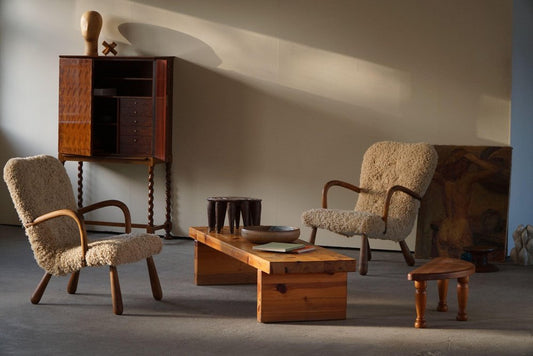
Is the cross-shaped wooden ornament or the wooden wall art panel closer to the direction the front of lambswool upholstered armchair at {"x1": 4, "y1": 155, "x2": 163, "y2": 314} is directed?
the wooden wall art panel

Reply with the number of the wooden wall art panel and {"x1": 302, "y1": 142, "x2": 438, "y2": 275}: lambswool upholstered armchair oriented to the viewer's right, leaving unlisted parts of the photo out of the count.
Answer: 0

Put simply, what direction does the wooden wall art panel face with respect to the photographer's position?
facing the viewer

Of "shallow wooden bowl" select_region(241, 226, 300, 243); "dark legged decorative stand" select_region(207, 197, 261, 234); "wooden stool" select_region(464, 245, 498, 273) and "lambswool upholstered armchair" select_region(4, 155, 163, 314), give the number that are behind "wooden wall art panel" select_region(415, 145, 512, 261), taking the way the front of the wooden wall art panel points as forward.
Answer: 0

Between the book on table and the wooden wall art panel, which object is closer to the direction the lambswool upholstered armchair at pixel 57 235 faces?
the book on table

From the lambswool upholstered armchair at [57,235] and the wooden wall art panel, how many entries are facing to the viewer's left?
0

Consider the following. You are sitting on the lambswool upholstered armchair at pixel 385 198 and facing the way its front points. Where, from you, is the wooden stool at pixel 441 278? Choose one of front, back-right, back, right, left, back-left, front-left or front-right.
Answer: front-left

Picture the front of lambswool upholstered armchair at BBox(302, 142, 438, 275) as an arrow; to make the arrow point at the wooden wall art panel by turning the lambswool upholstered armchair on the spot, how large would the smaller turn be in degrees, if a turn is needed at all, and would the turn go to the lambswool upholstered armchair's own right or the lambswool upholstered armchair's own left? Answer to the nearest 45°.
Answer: approximately 180°

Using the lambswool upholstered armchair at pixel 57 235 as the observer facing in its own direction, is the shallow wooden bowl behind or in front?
in front

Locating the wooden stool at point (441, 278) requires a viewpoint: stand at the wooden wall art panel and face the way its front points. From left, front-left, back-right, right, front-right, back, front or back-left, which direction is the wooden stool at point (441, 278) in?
front

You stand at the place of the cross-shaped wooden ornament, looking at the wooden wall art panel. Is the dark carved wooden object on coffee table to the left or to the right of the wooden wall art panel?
right

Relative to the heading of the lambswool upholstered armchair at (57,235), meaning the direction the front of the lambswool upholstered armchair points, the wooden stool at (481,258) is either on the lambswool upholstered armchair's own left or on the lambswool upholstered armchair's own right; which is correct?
on the lambswool upholstered armchair's own left

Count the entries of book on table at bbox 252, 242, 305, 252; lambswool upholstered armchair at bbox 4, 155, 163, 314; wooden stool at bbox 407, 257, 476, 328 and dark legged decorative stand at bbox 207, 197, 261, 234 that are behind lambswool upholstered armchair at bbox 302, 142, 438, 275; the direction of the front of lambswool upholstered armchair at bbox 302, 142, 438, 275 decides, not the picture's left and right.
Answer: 0

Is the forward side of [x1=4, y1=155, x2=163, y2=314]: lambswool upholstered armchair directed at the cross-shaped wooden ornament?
no

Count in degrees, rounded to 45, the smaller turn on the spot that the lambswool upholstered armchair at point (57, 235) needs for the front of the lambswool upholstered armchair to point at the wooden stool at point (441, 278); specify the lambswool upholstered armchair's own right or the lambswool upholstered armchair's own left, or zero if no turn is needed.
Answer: approximately 45° to the lambswool upholstered armchair's own left

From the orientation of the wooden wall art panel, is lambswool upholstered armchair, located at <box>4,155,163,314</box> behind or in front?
in front

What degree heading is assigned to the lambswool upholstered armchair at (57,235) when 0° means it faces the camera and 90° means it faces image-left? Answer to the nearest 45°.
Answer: approximately 315°

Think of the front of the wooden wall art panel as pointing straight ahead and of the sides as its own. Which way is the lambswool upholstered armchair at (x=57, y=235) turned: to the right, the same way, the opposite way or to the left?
to the left

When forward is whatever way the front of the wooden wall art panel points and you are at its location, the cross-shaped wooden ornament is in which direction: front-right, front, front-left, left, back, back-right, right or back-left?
right

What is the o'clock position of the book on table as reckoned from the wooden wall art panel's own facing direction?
The book on table is roughly at 1 o'clock from the wooden wall art panel.

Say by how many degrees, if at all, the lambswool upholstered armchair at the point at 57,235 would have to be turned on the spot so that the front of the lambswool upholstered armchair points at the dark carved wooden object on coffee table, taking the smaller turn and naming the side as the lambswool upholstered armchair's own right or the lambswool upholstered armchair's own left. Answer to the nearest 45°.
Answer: approximately 45° to the lambswool upholstered armchair's own left

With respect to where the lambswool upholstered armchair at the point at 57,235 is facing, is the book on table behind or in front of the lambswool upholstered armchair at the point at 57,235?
in front
